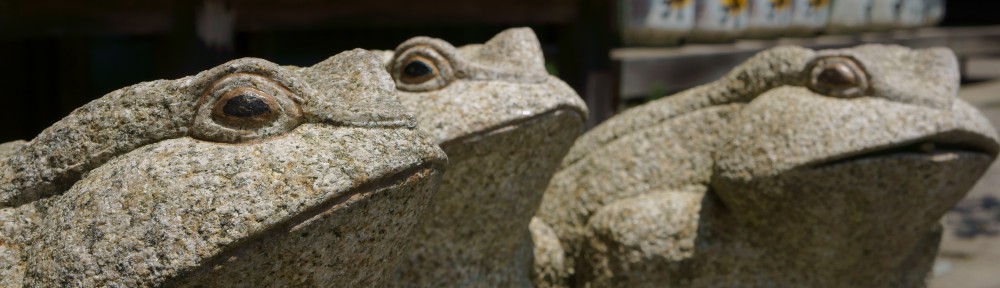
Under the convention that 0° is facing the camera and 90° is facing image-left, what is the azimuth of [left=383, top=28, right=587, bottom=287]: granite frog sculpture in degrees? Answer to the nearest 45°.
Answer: approximately 315°
